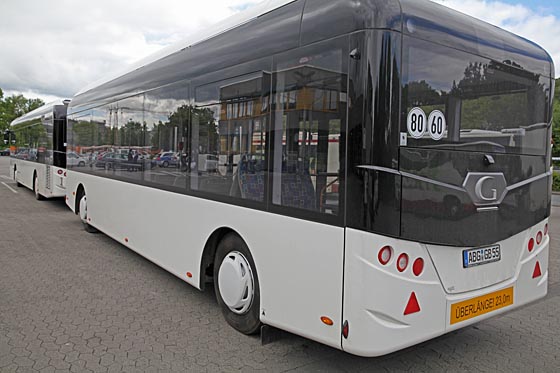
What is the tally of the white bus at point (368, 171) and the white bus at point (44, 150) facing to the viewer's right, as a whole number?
0

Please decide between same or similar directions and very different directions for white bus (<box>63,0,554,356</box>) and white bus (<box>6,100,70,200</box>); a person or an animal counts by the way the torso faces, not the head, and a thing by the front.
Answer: same or similar directions

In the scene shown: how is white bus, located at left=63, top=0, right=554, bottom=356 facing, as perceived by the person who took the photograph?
facing away from the viewer and to the left of the viewer

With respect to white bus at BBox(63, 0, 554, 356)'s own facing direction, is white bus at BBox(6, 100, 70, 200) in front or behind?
in front

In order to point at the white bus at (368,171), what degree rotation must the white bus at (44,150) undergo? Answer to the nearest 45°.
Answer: approximately 135° to its left

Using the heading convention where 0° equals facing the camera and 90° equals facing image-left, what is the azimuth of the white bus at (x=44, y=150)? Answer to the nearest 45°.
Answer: approximately 135°
